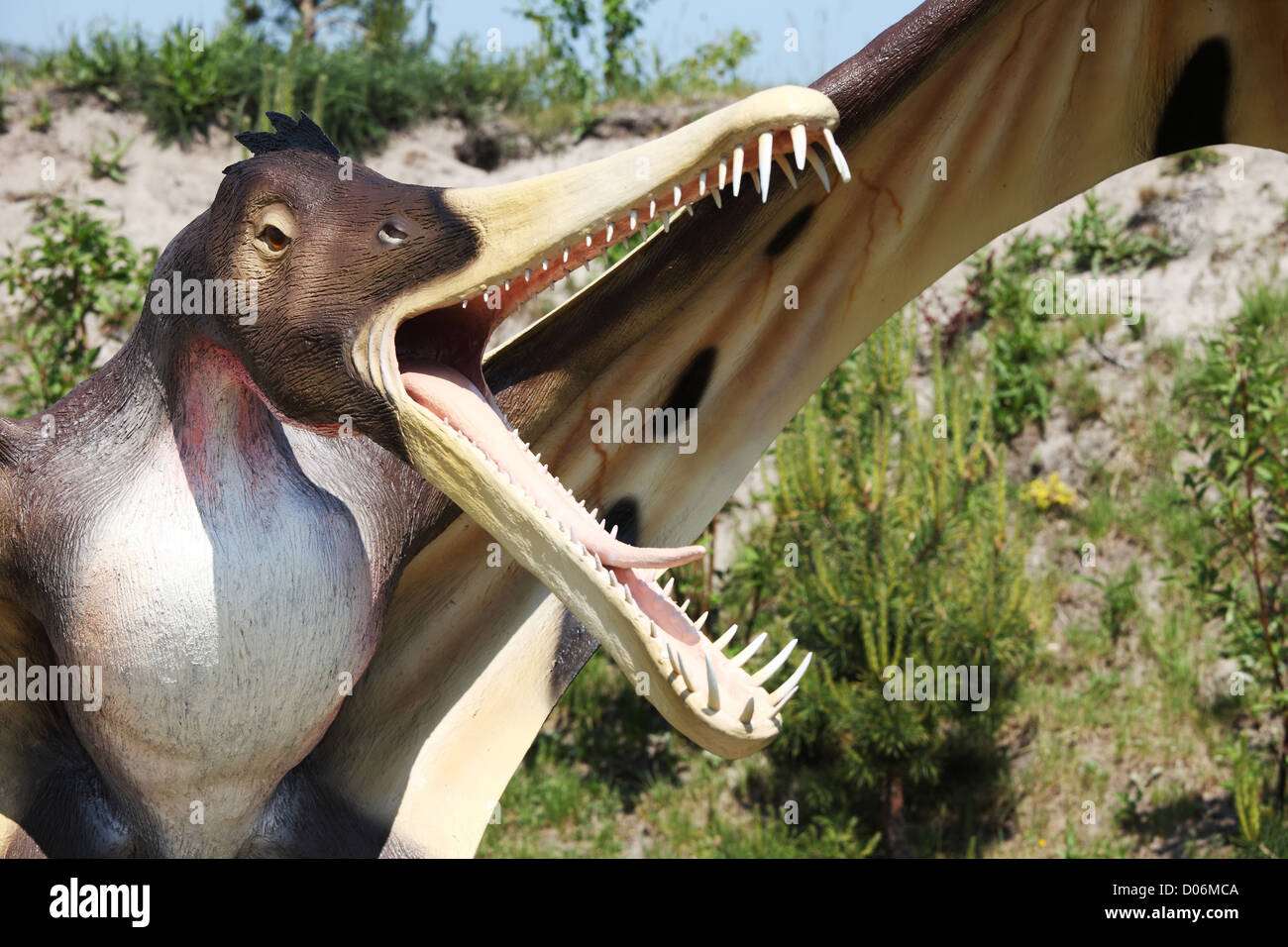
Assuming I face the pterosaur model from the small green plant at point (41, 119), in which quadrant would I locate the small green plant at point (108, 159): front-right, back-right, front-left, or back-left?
front-left

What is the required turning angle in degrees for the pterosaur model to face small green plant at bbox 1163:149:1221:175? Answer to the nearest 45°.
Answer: approximately 90° to its left

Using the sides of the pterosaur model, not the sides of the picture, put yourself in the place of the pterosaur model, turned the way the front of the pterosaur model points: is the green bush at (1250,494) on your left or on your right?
on your left

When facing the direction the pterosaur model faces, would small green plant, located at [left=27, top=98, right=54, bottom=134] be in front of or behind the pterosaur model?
behind

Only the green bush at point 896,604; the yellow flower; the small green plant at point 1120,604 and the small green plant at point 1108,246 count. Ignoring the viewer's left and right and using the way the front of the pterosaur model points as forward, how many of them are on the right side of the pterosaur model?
0

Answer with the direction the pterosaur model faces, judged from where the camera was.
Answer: facing the viewer and to the right of the viewer

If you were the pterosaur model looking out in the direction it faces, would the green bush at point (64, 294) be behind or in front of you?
behind

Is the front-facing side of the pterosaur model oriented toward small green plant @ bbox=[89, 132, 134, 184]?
no
